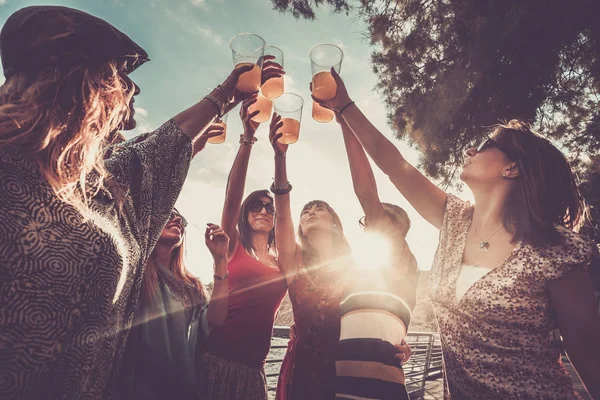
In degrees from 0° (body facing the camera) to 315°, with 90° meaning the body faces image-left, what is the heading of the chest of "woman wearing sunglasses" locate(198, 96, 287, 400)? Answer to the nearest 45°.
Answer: approximately 315°

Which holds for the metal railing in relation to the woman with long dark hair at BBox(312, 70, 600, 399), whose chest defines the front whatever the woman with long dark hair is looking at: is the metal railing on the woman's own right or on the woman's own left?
on the woman's own right

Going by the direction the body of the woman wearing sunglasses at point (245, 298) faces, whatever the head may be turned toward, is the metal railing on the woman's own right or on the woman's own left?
on the woman's own left

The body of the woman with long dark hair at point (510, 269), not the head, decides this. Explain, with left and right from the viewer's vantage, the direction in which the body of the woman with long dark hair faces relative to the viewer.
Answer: facing the viewer and to the left of the viewer

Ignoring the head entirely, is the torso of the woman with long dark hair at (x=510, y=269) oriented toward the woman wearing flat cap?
yes

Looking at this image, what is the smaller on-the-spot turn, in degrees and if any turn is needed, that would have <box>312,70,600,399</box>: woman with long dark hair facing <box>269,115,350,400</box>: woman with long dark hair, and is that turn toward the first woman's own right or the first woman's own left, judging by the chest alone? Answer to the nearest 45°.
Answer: approximately 90° to the first woman's own right

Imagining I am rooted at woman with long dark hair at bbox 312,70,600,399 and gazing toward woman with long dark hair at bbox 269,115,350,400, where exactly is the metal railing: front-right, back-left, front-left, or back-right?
front-right

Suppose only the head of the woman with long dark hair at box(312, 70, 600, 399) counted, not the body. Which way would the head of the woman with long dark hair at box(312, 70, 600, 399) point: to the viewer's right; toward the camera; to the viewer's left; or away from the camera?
to the viewer's left

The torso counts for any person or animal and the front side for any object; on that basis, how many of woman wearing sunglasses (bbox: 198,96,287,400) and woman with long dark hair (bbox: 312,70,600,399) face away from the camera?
0

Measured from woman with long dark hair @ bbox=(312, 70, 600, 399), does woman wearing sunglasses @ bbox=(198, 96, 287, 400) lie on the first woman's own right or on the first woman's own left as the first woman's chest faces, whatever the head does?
on the first woman's own right

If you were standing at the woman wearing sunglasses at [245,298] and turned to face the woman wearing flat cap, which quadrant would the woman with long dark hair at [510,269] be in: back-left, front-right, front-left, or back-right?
front-left

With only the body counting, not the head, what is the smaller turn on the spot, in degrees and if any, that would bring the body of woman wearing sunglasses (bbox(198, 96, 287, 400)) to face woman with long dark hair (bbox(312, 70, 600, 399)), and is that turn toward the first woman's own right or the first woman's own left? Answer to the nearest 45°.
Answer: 0° — they already face them

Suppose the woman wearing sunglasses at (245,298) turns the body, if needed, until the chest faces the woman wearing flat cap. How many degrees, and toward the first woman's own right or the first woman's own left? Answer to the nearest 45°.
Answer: approximately 45° to the first woman's own right
